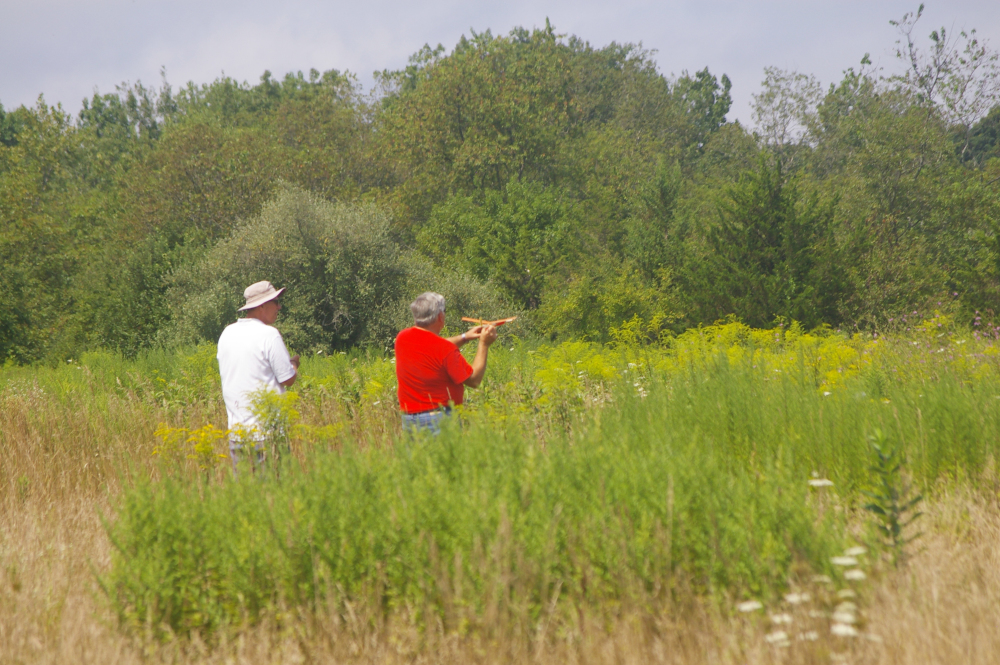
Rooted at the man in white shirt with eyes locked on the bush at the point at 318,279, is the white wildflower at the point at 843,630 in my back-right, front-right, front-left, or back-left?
back-right

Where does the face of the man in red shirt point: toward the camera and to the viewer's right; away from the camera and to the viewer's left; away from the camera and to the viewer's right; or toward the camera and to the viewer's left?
away from the camera and to the viewer's right

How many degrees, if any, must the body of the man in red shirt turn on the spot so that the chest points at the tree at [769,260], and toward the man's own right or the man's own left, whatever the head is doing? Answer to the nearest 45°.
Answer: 0° — they already face it

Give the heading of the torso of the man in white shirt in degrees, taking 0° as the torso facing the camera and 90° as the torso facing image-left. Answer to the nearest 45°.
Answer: approximately 225°

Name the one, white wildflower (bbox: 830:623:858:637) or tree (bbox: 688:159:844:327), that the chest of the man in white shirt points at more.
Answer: the tree

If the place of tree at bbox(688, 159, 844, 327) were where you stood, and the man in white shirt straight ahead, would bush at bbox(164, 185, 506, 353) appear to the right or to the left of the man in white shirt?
right

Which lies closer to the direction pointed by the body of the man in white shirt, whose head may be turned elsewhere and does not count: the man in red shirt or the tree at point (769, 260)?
the tree

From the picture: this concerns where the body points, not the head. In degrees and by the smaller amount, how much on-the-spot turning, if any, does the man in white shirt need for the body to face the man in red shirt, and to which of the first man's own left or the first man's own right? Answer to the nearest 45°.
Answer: approximately 45° to the first man's own right

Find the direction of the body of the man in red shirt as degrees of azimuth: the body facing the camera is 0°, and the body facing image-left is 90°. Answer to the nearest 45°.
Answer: approximately 225°

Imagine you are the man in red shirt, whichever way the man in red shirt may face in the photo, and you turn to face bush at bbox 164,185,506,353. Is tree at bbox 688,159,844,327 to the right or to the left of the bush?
right
